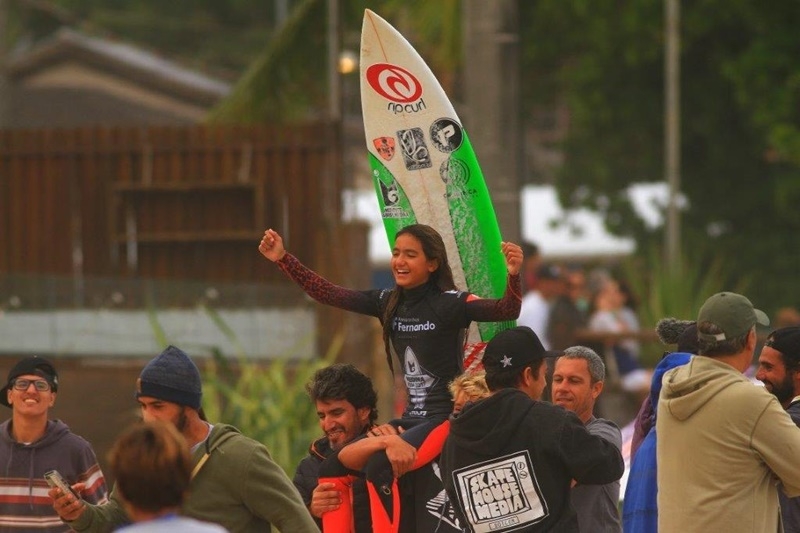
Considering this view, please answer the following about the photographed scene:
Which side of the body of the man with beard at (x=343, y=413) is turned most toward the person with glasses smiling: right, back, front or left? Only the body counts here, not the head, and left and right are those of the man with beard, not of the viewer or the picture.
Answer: right

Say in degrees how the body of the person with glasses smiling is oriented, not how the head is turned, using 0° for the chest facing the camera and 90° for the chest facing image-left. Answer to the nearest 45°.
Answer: approximately 0°

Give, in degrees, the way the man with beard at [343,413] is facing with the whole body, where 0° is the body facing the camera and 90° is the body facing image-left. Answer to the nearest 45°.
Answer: approximately 45°

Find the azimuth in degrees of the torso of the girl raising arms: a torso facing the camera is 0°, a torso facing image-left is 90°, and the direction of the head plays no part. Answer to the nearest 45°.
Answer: approximately 45°

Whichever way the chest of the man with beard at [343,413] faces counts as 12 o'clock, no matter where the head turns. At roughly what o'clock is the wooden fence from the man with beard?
The wooden fence is roughly at 4 o'clock from the man with beard.

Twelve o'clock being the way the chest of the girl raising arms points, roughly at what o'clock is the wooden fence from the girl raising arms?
The wooden fence is roughly at 4 o'clock from the girl raising arms.
